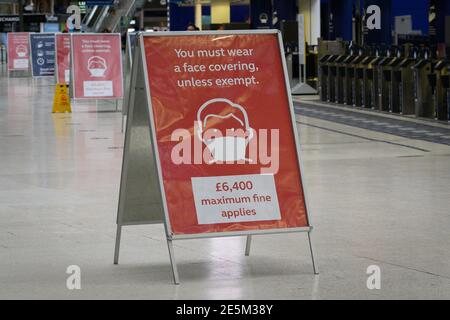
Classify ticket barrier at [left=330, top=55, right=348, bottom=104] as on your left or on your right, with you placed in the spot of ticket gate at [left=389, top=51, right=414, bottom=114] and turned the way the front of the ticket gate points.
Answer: on your right

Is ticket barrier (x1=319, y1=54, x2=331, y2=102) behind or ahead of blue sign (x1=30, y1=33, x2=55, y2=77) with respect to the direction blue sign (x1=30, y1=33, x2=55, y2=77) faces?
ahead

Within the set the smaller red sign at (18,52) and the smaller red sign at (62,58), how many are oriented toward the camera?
2

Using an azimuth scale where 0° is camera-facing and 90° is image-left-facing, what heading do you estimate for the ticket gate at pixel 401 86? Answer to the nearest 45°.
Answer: approximately 45°

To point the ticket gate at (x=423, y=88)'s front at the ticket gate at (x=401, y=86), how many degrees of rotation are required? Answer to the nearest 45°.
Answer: approximately 135° to its right

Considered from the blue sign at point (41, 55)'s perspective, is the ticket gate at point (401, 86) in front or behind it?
in front

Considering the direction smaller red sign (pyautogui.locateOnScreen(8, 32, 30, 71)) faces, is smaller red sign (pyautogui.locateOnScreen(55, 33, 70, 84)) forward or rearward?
forward

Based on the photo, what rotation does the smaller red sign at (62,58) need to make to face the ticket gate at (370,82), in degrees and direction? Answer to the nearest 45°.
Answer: approximately 45° to its left

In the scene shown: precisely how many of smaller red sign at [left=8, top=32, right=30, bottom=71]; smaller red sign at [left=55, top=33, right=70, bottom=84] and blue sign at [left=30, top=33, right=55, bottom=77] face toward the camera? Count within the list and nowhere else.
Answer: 3
